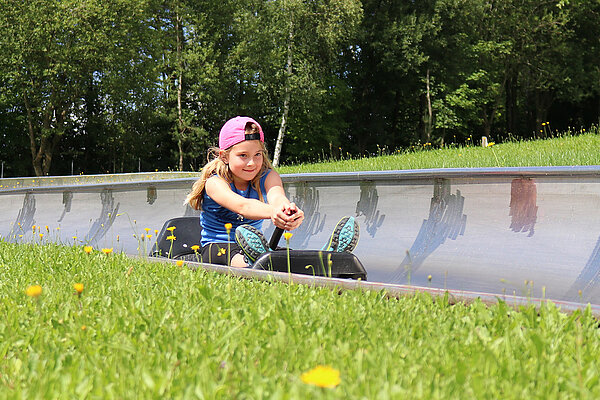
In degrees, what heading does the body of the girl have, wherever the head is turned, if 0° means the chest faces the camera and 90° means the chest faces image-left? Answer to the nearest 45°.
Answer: approximately 315°

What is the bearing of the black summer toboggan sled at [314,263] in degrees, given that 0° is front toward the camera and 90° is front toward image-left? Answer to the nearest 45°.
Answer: approximately 315°

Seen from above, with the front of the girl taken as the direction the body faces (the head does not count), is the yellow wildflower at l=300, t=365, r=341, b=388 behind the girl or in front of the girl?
in front
